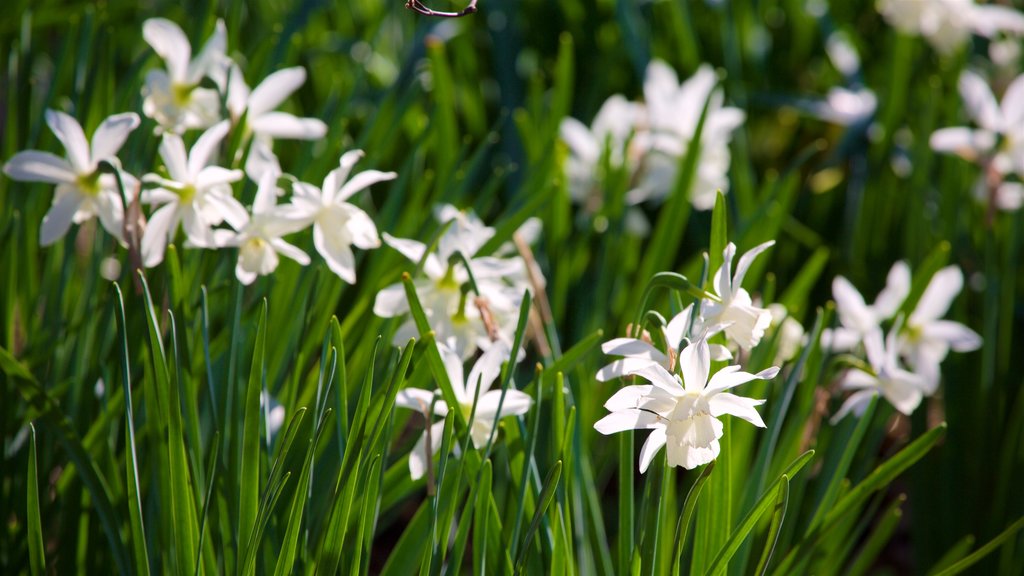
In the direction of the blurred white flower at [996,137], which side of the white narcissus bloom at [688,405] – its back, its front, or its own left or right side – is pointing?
back

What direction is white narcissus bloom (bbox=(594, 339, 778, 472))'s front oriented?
toward the camera

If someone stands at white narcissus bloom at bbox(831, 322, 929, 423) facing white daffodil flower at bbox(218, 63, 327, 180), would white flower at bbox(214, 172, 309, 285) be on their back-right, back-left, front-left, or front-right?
front-left

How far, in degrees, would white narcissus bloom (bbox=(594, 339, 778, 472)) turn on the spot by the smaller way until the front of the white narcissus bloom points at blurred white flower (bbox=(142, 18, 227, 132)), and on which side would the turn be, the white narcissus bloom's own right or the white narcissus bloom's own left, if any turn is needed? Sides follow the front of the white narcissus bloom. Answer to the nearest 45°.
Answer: approximately 135° to the white narcissus bloom's own right

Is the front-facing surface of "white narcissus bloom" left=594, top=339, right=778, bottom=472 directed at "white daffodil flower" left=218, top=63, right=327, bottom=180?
no

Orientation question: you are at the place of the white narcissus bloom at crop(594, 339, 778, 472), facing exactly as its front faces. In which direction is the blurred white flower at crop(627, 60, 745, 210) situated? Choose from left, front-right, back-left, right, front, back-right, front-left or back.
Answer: back

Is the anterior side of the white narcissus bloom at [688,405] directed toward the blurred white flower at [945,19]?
no

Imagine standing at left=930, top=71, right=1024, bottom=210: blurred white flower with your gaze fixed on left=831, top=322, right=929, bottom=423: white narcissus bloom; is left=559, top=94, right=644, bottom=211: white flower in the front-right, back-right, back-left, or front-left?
front-right

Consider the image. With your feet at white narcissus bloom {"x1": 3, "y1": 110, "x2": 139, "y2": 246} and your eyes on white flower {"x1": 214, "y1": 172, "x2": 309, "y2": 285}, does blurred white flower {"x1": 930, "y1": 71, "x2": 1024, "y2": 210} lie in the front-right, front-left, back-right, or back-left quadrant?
front-left
